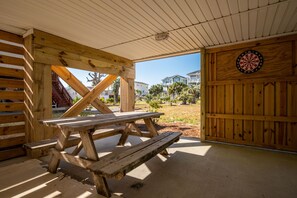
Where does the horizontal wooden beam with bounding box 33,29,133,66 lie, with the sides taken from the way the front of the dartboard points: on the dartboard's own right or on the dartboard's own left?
on the dartboard's own right

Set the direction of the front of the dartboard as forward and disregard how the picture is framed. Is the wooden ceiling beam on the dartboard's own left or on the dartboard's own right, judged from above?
on the dartboard's own right

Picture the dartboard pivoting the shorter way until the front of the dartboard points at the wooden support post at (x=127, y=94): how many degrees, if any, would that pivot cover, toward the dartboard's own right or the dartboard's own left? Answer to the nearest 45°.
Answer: approximately 90° to the dartboard's own right

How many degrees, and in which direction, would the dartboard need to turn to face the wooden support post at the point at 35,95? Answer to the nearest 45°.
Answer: approximately 45° to its right
